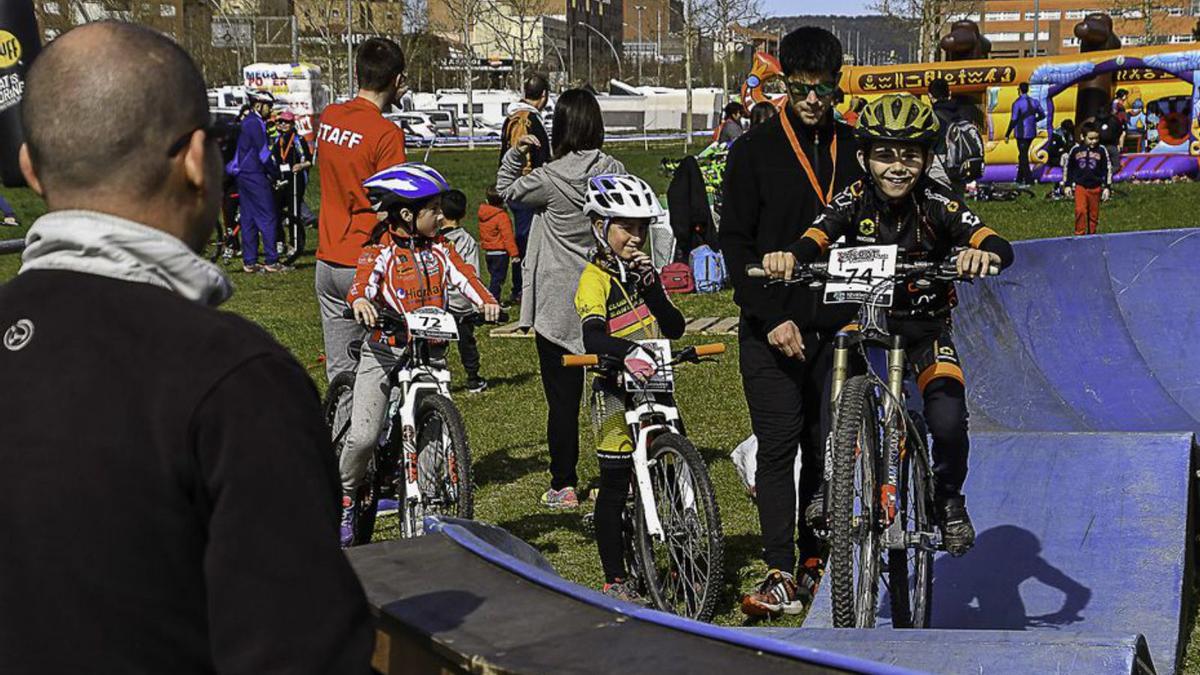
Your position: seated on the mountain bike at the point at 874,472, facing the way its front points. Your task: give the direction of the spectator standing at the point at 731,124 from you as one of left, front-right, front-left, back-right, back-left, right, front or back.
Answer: back

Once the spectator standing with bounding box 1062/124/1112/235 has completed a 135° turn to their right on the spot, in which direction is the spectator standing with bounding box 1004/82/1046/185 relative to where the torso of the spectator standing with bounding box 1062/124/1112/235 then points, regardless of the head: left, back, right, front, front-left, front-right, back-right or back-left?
front-right

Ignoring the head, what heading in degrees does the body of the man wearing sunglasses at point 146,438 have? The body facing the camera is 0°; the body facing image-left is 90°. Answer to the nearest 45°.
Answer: approximately 225°

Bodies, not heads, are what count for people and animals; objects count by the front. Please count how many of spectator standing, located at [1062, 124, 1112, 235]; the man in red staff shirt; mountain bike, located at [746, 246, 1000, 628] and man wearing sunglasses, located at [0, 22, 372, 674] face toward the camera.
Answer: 2

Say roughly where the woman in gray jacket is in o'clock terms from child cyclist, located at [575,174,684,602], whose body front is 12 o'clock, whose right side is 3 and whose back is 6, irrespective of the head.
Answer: The woman in gray jacket is roughly at 7 o'clock from the child cyclist.

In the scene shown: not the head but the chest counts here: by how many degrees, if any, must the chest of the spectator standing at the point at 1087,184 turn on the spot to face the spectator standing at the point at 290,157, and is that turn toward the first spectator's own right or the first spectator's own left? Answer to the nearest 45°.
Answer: approximately 90° to the first spectator's own right

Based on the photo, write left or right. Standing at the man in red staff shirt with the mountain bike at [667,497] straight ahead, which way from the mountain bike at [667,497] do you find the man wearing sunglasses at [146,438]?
right

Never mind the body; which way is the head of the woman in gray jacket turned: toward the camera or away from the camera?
away from the camera
